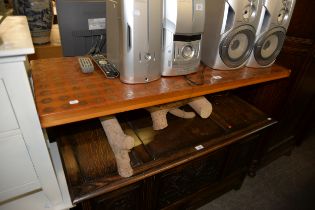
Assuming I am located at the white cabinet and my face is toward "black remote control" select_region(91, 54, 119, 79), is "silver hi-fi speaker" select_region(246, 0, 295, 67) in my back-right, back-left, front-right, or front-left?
front-right

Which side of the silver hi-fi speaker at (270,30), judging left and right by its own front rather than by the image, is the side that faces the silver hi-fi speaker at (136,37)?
right

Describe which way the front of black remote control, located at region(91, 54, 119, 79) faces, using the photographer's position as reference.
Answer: facing away from the viewer and to the left of the viewer

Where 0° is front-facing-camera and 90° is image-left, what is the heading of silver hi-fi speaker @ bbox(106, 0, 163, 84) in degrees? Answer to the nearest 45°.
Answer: approximately 315°

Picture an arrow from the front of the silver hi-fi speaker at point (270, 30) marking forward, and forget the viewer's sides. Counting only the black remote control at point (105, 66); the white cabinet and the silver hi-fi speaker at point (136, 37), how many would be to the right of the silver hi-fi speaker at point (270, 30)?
3

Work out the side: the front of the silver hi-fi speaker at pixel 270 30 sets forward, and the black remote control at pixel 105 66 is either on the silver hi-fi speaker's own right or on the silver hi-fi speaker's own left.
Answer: on the silver hi-fi speaker's own right

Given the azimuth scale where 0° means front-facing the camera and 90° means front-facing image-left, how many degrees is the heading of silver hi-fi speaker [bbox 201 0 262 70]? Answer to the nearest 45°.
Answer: approximately 315°

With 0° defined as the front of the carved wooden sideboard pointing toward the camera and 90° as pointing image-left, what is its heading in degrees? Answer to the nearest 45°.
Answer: approximately 315°

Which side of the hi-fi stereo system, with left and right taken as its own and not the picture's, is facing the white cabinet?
right

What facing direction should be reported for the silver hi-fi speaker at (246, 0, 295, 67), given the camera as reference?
facing the viewer and to the right of the viewer
